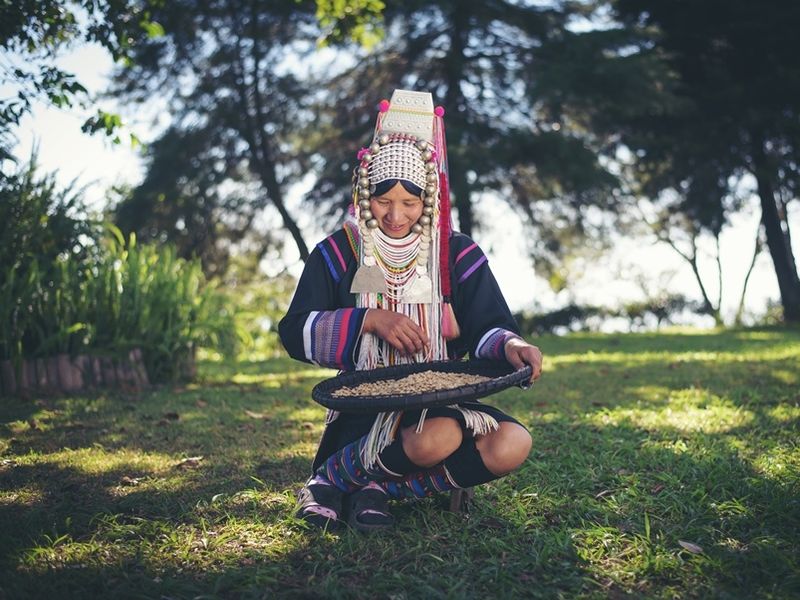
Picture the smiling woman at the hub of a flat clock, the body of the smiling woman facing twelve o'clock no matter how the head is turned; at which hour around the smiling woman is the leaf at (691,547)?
The leaf is roughly at 10 o'clock from the smiling woman.

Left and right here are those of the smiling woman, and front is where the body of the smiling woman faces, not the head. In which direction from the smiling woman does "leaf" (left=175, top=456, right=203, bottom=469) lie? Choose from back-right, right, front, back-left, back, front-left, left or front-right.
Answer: back-right

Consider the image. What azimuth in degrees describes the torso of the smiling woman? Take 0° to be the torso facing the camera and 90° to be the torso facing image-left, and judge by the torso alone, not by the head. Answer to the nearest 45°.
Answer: approximately 0°

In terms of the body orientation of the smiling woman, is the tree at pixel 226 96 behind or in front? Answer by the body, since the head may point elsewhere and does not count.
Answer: behind

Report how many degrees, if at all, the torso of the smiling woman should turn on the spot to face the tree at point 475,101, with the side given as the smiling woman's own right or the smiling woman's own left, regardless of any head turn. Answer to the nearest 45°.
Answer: approximately 180°

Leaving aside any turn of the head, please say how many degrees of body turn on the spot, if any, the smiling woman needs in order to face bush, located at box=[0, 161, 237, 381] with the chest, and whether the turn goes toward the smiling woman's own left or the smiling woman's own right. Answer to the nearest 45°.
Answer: approximately 135° to the smiling woman's own right

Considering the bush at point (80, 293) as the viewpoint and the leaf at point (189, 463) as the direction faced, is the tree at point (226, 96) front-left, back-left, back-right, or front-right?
back-left
